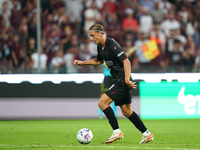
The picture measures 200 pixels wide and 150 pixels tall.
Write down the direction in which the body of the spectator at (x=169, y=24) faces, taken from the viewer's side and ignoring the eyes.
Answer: toward the camera

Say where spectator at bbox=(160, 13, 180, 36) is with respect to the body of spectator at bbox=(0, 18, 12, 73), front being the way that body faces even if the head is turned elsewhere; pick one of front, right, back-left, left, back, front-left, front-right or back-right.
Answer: left

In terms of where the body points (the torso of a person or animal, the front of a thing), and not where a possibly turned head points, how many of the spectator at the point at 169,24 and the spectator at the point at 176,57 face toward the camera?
2

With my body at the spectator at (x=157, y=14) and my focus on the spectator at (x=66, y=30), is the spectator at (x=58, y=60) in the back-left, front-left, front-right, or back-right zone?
front-left

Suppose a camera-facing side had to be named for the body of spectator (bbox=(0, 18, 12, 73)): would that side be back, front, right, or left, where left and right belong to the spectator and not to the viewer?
front

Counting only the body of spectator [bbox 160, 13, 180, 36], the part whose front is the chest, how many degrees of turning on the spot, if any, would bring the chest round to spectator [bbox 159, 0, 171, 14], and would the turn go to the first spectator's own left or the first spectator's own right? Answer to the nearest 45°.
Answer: approximately 180°

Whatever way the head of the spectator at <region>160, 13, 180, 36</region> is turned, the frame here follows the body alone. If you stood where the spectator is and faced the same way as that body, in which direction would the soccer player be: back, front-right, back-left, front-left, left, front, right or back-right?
front

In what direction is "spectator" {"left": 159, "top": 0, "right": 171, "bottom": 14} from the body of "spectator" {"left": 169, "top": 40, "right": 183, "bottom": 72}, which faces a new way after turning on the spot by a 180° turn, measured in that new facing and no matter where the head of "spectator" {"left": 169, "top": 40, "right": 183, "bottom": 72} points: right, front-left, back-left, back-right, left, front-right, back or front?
front

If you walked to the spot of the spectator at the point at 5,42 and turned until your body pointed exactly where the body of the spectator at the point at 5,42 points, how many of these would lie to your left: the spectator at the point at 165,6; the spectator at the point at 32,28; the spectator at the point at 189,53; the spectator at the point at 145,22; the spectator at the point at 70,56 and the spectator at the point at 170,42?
6

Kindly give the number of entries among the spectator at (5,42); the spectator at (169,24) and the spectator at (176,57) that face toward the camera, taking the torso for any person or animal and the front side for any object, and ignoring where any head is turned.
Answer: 3

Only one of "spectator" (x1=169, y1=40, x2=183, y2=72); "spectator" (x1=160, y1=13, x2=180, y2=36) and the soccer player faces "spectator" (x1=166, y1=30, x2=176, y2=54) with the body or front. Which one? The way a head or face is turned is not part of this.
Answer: "spectator" (x1=160, y1=13, x2=180, y2=36)

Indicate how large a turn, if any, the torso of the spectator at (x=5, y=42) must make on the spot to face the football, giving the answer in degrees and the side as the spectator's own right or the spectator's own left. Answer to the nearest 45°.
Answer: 0° — they already face it

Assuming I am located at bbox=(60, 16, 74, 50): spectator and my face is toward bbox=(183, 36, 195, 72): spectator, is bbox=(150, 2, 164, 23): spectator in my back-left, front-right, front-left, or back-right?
front-left
